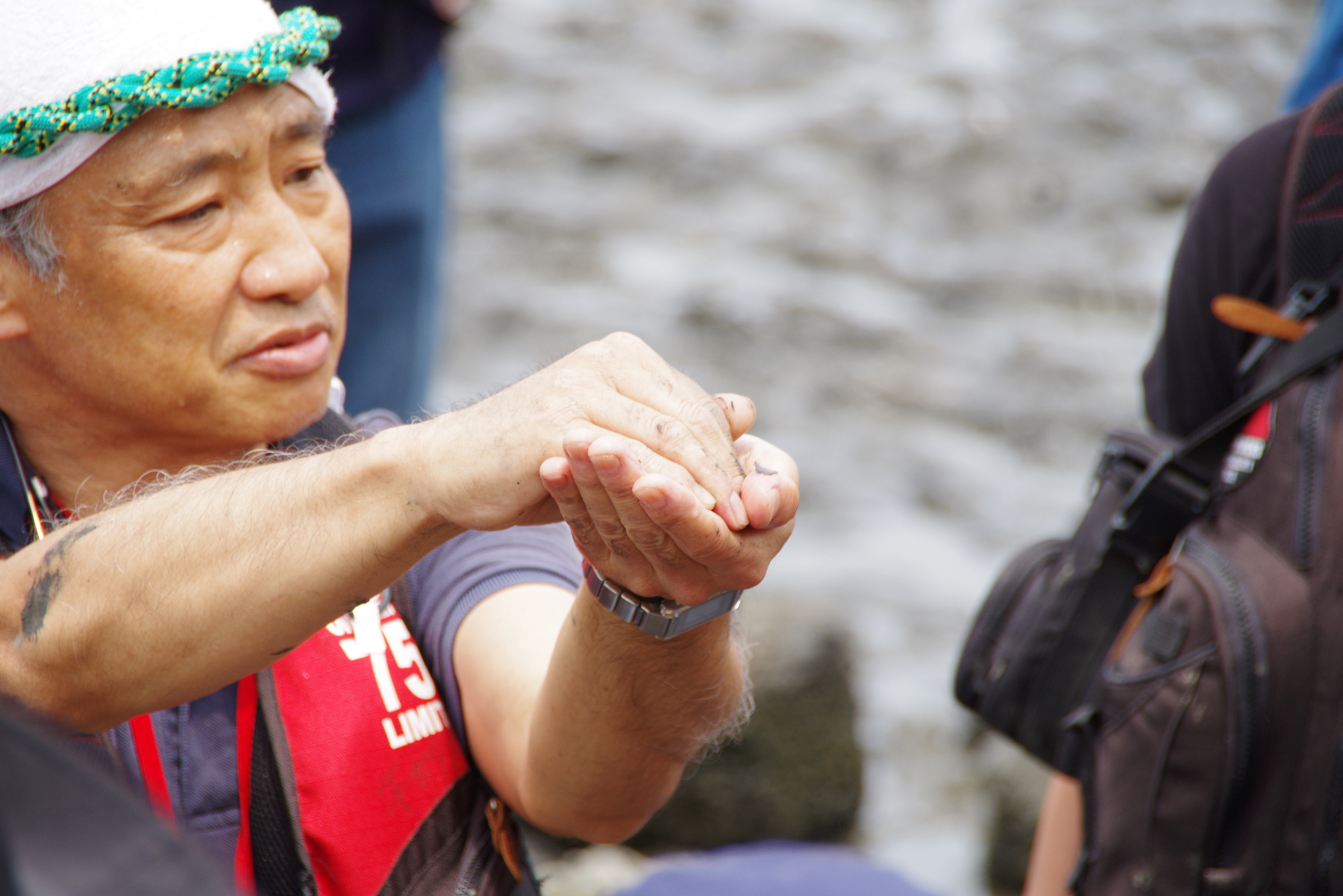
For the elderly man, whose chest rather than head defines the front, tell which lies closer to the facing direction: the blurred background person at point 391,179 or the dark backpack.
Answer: the dark backpack

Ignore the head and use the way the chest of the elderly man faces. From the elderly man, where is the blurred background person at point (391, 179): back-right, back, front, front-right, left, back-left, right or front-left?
back-left

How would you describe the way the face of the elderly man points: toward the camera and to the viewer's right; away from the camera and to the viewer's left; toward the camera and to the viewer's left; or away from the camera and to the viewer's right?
toward the camera and to the viewer's right

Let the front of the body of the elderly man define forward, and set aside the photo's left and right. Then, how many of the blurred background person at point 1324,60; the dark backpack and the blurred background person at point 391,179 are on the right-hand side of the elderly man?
0

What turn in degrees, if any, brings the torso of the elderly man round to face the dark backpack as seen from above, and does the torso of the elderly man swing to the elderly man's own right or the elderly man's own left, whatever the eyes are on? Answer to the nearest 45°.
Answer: approximately 45° to the elderly man's own left

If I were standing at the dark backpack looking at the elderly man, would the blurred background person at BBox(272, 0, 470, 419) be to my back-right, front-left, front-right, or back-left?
front-right

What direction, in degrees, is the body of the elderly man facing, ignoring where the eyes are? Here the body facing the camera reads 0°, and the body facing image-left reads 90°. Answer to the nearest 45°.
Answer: approximately 315°

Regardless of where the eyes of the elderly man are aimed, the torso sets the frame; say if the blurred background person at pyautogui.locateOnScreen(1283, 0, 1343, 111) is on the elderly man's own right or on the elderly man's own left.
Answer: on the elderly man's own left
